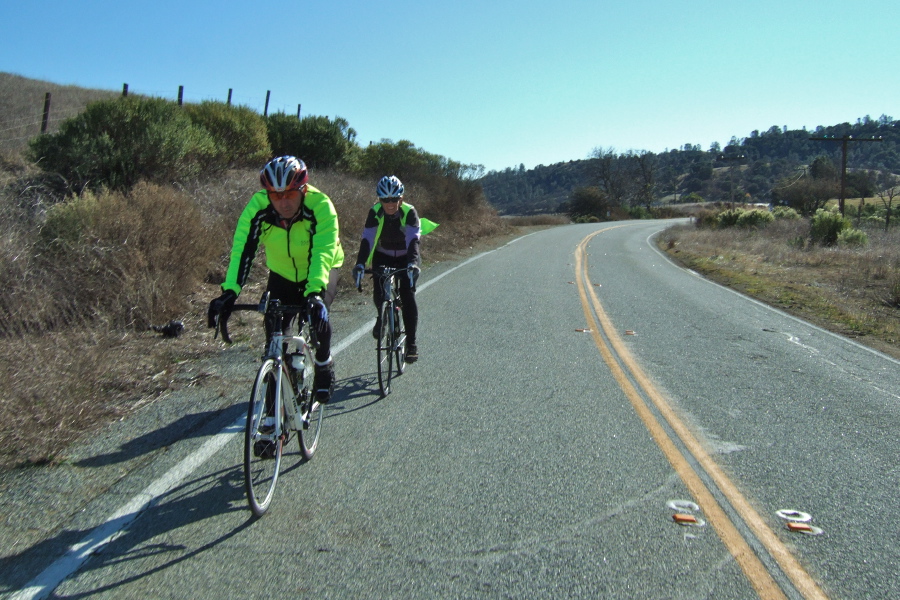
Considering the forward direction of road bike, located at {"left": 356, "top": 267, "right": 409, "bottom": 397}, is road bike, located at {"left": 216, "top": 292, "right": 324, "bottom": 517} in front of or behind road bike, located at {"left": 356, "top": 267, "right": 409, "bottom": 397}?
in front

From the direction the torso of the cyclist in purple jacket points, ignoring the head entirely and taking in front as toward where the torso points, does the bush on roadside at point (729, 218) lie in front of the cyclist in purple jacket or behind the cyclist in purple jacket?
behind

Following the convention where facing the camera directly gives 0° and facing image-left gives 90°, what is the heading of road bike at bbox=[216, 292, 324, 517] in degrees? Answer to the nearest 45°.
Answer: approximately 0°

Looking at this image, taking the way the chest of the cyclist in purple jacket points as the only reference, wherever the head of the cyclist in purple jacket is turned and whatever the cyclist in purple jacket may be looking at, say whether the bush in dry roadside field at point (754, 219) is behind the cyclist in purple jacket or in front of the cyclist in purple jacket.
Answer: behind

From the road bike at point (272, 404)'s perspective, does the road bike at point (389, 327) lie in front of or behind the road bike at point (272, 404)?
behind
